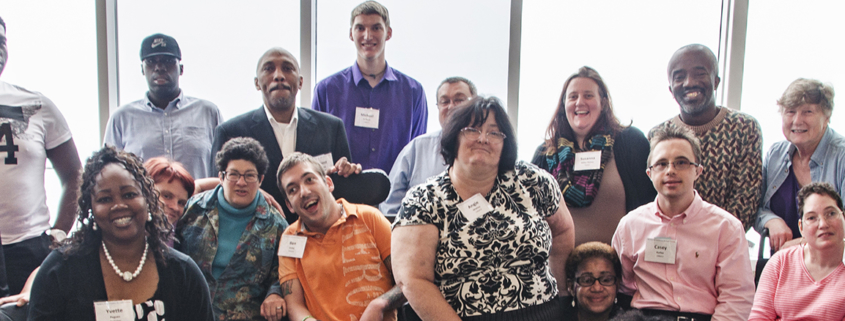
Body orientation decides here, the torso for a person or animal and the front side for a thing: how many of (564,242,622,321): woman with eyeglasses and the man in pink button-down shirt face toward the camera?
2

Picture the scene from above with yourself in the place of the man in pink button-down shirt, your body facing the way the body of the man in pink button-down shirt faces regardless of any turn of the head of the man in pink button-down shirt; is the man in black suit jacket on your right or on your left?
on your right

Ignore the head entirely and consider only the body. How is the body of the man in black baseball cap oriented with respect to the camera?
toward the camera

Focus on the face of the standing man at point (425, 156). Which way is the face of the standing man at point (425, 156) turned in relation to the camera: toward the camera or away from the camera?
toward the camera

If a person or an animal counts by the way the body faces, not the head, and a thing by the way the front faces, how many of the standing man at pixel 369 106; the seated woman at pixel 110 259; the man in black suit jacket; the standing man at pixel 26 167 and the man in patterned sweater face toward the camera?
5

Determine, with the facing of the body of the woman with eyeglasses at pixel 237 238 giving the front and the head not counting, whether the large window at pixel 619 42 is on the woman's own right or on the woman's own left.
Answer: on the woman's own left

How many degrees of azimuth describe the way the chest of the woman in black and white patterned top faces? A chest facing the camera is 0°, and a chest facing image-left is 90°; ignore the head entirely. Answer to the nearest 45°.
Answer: approximately 0°

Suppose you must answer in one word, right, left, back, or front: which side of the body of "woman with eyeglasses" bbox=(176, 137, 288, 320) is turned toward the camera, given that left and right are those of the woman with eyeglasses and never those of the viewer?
front

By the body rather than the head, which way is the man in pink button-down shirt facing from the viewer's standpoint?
toward the camera

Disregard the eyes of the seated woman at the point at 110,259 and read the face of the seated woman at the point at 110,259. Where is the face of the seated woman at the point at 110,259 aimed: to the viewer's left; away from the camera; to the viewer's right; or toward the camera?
toward the camera

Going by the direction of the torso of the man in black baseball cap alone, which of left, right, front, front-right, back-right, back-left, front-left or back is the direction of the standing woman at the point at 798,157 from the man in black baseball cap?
front-left

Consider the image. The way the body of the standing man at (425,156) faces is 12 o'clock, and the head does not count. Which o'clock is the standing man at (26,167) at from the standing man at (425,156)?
the standing man at (26,167) is roughly at 2 o'clock from the standing man at (425,156).

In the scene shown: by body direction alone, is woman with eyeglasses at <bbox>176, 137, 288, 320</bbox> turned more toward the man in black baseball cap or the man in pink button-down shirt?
the man in pink button-down shirt

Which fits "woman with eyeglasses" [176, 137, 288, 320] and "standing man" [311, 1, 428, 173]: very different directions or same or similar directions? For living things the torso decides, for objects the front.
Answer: same or similar directions
